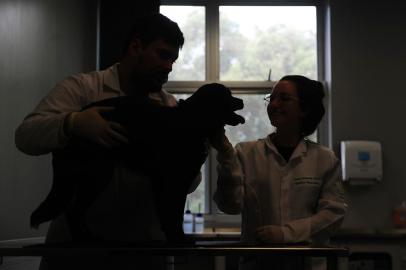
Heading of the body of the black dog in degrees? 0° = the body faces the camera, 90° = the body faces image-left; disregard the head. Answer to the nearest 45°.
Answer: approximately 270°

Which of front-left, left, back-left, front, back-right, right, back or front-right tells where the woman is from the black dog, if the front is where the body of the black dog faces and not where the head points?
front-left

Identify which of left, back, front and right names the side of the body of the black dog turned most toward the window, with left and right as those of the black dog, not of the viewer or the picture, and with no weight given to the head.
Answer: left

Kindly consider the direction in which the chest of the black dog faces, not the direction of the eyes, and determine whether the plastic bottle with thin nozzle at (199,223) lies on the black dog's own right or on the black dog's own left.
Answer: on the black dog's own left

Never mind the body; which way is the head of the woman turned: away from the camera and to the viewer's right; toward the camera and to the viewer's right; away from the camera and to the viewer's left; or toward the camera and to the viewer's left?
toward the camera and to the viewer's left

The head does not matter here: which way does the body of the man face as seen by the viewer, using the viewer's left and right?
facing the viewer and to the right of the viewer

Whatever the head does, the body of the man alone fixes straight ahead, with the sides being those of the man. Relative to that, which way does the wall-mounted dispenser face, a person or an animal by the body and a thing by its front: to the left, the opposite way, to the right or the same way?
to the right

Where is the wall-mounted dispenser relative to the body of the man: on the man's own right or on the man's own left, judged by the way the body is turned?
on the man's own left

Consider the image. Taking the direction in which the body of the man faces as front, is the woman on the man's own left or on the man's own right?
on the man's own left

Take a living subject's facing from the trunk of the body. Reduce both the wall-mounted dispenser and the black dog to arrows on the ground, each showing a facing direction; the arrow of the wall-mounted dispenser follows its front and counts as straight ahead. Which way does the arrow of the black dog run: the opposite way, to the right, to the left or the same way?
to the left
